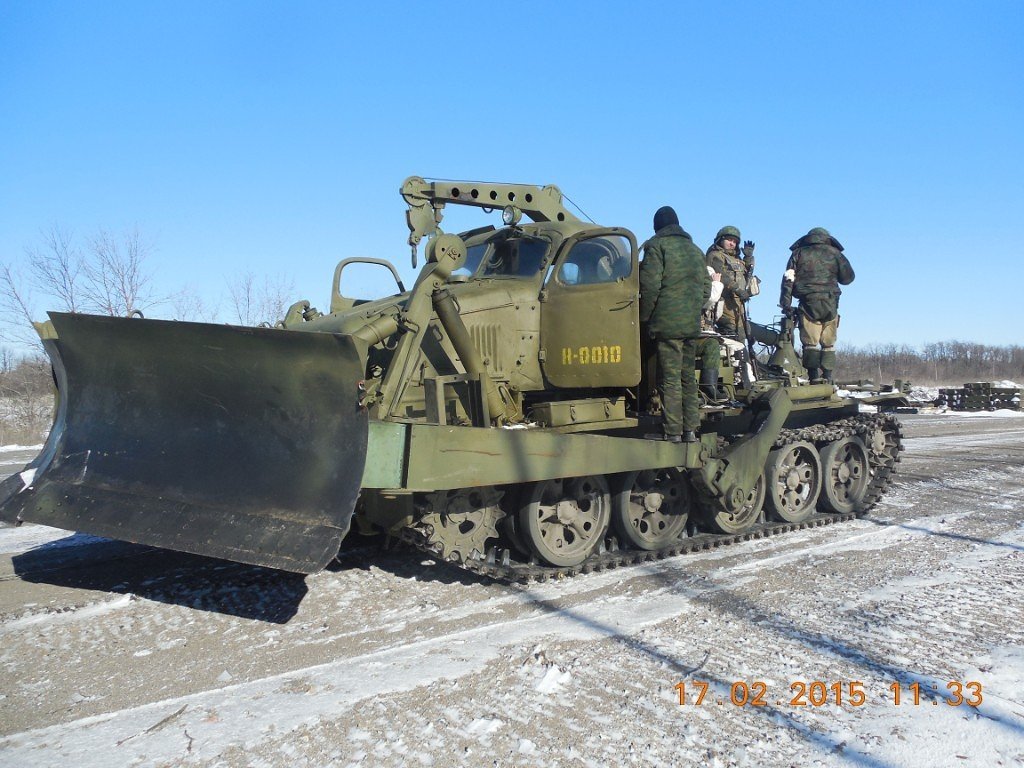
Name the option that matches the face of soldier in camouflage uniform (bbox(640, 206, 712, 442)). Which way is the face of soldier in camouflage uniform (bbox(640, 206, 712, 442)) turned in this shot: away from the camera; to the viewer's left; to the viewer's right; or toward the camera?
away from the camera

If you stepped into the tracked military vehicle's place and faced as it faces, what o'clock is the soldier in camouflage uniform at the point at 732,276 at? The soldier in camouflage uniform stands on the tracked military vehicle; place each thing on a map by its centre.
The soldier in camouflage uniform is roughly at 6 o'clock from the tracked military vehicle.

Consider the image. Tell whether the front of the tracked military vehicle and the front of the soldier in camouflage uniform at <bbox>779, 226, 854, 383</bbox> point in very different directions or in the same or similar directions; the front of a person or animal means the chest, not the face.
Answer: very different directions

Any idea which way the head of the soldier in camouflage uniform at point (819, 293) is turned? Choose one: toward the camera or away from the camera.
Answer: away from the camera

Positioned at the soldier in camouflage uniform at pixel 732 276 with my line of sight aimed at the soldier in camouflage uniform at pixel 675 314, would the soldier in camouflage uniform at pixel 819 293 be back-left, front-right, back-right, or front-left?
back-left

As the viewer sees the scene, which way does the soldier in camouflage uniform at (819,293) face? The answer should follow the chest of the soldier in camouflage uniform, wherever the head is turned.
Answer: away from the camera

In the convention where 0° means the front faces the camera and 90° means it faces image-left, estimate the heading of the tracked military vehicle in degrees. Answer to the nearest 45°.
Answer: approximately 45°

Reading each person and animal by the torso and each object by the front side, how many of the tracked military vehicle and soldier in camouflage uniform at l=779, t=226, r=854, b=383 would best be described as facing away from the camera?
1
